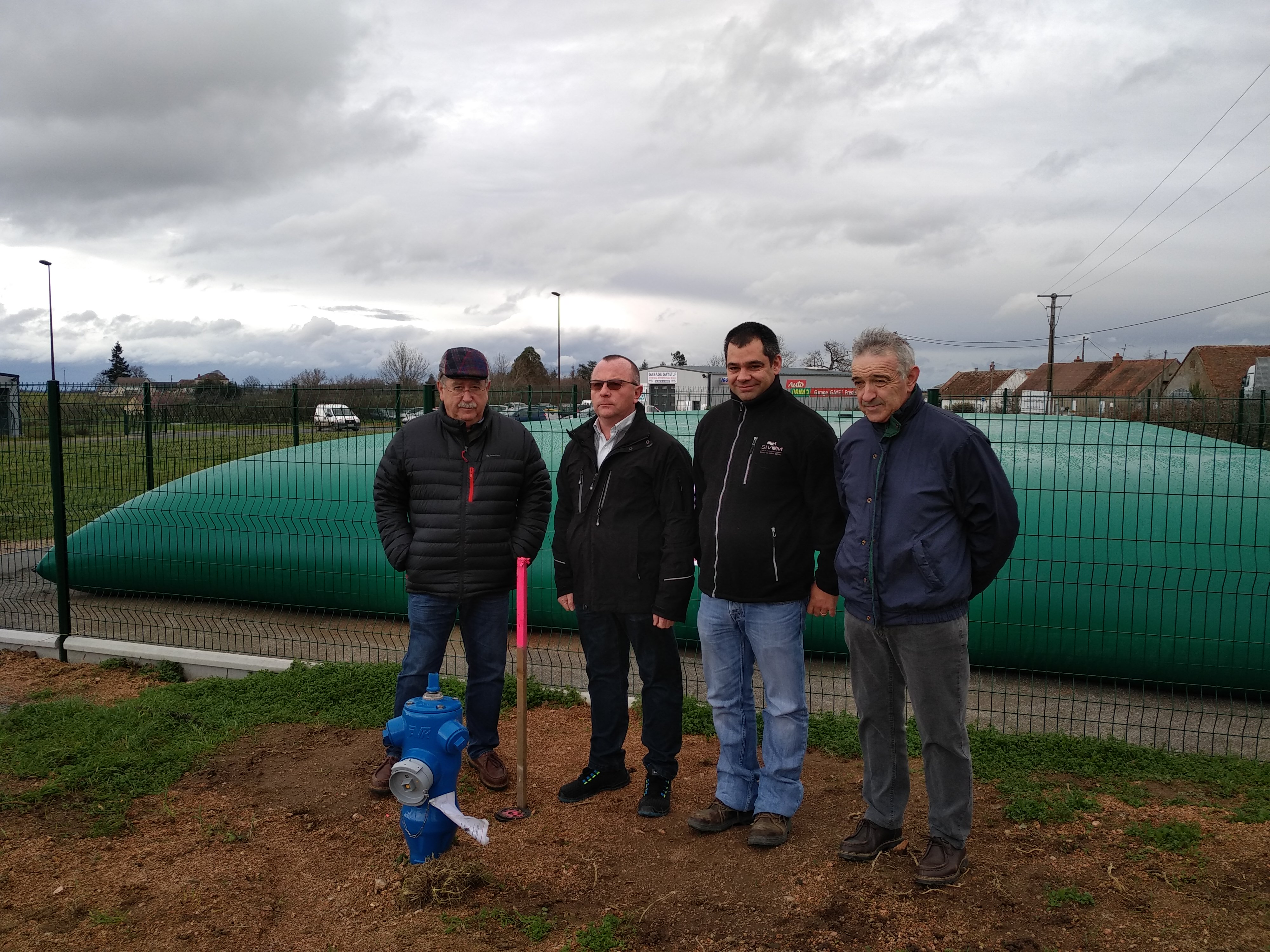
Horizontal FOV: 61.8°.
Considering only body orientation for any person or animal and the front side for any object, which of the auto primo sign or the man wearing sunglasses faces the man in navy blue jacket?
the auto primo sign

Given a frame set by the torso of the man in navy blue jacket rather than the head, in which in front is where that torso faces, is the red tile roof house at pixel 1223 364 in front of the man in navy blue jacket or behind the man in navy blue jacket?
behind

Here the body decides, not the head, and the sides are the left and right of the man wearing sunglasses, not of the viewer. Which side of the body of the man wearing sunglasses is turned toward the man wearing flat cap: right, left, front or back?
right

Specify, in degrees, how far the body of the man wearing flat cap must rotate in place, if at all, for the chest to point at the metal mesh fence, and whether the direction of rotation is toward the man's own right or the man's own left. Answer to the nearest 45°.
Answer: approximately 180°

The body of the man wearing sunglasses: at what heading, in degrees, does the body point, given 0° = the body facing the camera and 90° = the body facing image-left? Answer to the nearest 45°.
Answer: approximately 45°

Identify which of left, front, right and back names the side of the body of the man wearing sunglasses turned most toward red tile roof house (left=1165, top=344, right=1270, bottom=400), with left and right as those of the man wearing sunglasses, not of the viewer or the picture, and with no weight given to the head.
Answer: back

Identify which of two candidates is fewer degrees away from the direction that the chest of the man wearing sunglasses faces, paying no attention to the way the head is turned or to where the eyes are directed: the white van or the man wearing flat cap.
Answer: the man wearing flat cap

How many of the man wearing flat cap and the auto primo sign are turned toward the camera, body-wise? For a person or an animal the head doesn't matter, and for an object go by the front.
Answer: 2

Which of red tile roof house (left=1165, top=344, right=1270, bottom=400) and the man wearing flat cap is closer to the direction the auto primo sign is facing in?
the man wearing flat cap
